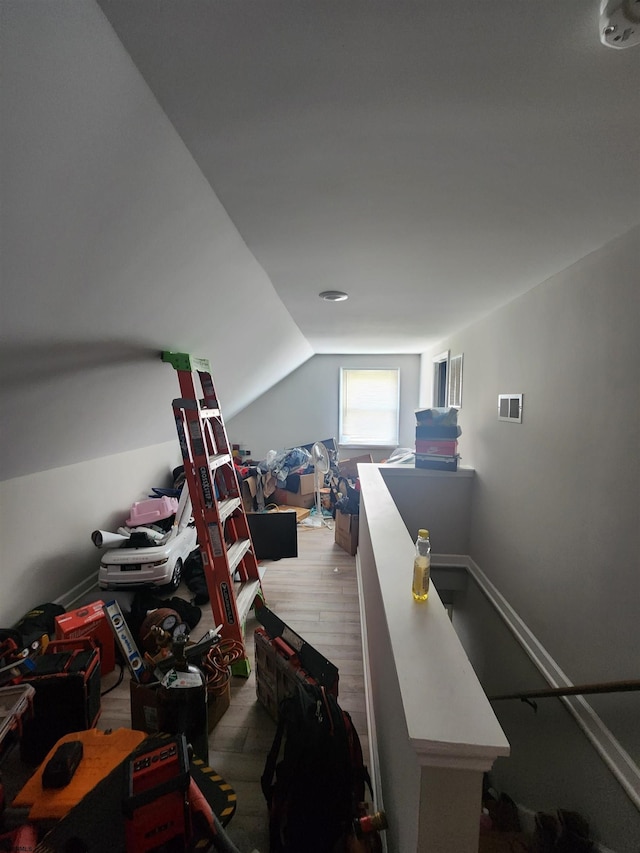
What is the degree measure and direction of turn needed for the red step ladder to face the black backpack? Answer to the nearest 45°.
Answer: approximately 45° to its right

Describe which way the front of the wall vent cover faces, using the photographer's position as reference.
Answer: facing the viewer and to the left of the viewer

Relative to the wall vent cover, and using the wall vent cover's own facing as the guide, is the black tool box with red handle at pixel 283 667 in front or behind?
in front

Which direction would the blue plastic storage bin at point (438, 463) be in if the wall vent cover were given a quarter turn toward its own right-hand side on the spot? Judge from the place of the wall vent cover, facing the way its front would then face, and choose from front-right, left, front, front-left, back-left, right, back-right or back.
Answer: front

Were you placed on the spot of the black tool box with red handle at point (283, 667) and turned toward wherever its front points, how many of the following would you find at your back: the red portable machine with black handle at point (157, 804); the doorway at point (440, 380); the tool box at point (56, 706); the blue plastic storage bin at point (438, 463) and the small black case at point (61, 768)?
2

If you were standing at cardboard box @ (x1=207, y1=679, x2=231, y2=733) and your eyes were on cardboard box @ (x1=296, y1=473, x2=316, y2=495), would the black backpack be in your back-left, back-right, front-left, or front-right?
back-right

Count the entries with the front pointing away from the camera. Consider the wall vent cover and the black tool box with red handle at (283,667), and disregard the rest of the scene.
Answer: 0

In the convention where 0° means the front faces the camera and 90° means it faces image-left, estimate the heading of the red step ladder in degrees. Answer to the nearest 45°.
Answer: approximately 315°
